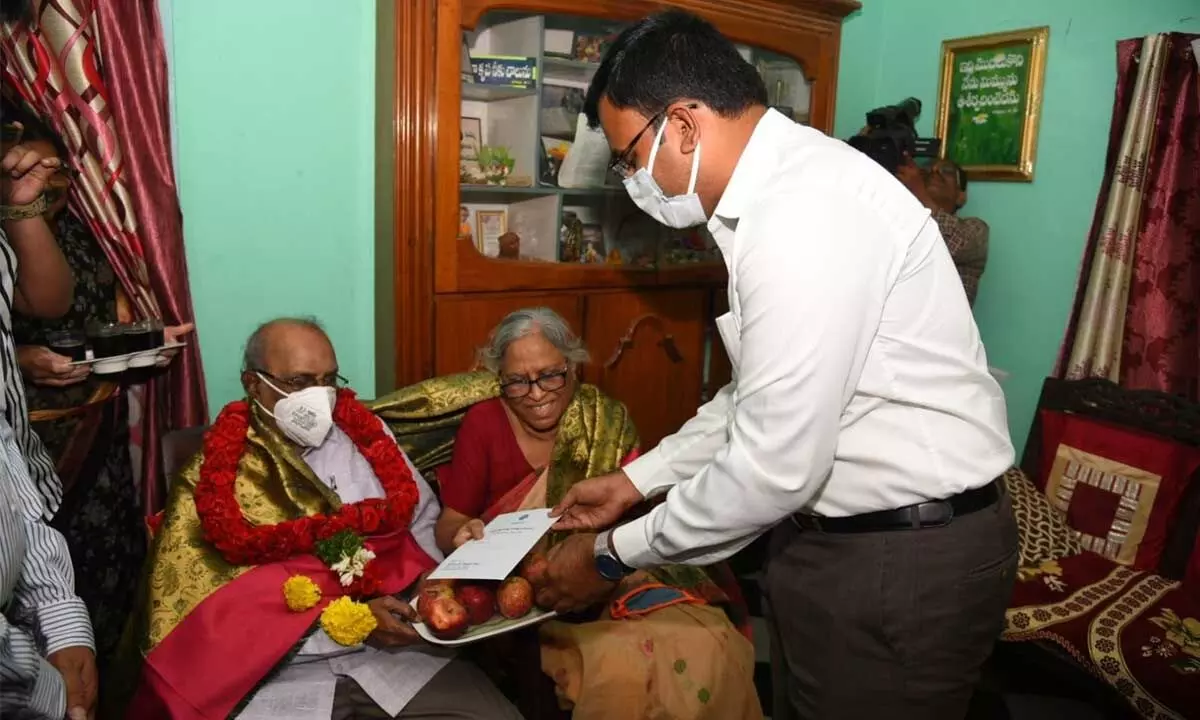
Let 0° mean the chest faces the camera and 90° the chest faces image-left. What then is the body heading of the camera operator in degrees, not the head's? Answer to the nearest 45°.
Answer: approximately 45°

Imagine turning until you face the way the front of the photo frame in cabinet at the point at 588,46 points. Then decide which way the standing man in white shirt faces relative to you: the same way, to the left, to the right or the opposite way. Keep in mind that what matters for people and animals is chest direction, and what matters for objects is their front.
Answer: to the right

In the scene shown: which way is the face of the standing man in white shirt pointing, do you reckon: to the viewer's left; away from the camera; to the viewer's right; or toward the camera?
to the viewer's left

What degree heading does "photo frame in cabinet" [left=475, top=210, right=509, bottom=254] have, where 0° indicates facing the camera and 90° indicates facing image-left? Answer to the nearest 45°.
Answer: approximately 0°

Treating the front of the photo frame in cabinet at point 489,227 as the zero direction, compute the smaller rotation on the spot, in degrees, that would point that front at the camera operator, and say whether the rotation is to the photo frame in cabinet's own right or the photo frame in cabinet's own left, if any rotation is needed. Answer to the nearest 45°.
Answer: approximately 90° to the photo frame in cabinet's own left

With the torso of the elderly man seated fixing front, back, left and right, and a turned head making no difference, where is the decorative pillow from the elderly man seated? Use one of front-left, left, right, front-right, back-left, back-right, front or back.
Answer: front-left
